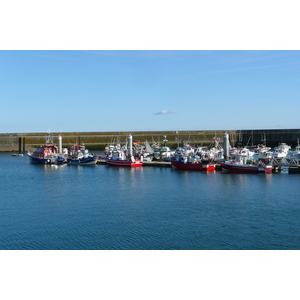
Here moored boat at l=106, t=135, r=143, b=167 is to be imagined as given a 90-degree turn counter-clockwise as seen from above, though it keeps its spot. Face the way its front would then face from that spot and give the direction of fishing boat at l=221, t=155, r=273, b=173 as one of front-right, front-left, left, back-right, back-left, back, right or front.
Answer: front-left

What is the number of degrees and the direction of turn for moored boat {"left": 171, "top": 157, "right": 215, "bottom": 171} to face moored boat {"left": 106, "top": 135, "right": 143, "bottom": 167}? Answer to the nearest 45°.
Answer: approximately 45° to its right

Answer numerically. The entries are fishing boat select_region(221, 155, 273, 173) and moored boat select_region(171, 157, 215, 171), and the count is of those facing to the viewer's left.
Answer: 2

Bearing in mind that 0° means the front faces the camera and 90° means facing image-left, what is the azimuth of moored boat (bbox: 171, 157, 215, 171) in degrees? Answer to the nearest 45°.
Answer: approximately 90°

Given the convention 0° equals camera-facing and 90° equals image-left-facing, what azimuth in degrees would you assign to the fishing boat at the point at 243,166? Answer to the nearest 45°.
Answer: approximately 90°

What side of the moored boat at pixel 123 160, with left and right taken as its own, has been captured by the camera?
left

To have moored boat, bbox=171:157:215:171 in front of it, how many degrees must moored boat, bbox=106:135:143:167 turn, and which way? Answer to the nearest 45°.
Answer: approximately 135° to its left
